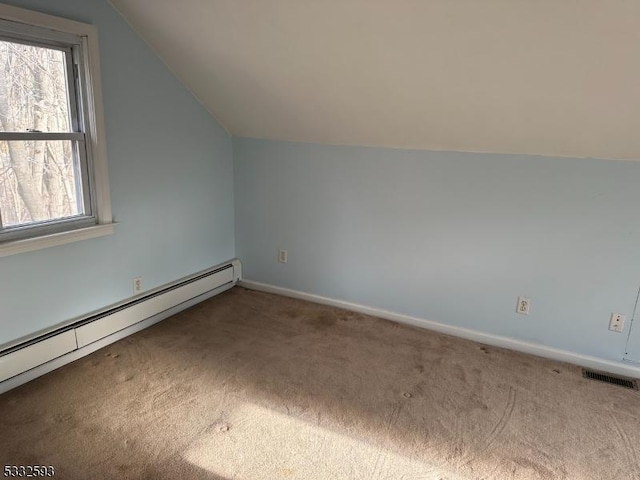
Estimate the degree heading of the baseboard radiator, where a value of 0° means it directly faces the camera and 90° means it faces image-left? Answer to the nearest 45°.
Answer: approximately 315°
